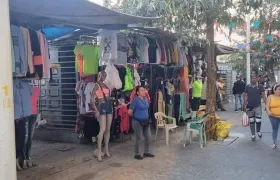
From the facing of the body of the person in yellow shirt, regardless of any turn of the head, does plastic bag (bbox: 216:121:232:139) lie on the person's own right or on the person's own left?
on the person's own right

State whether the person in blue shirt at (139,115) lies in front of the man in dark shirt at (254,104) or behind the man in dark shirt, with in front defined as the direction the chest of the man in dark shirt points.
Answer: in front

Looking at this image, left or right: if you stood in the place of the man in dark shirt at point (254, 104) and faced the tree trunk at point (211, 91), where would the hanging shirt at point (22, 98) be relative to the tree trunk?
left

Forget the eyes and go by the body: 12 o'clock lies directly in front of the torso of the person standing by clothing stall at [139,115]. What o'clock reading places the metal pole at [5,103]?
The metal pole is roughly at 2 o'clock from the person standing by clothing stall.

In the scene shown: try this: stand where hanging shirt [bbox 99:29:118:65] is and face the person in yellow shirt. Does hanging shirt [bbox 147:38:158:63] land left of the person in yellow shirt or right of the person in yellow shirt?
left

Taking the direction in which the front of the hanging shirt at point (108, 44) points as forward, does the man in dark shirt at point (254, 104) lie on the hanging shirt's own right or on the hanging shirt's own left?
on the hanging shirt's own left

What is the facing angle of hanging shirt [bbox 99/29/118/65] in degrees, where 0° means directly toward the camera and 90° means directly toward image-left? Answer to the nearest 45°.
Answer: approximately 0°

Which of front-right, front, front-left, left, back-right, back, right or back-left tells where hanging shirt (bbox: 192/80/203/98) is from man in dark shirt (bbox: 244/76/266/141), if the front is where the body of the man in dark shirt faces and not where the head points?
back-right

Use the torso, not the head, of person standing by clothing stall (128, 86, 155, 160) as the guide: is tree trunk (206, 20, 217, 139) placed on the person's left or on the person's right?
on the person's left

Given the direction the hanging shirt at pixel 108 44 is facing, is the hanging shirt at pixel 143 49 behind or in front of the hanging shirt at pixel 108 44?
behind
